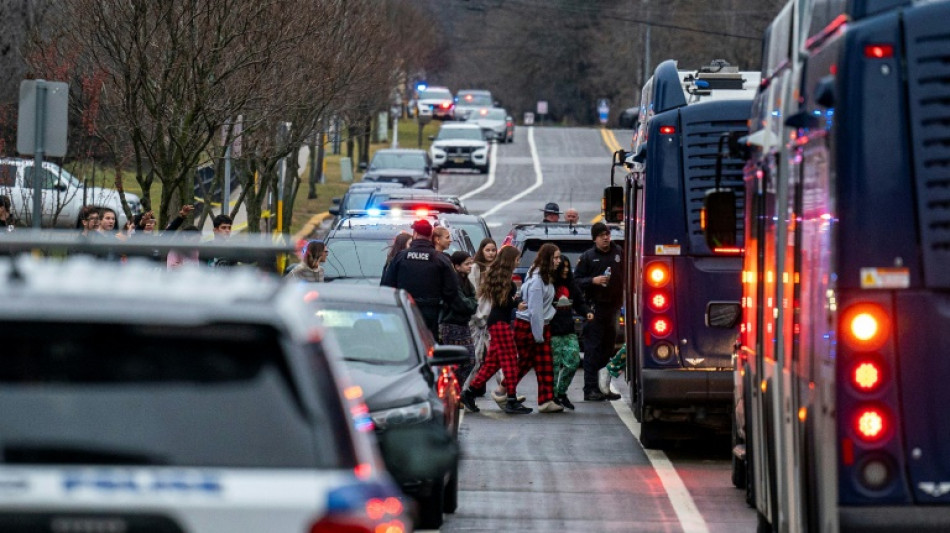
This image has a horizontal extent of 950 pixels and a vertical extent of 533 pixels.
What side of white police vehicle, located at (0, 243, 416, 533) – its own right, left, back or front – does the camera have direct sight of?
back

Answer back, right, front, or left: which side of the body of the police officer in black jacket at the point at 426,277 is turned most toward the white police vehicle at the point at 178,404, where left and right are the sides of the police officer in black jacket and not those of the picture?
back

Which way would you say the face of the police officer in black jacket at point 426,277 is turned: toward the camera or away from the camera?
away from the camera

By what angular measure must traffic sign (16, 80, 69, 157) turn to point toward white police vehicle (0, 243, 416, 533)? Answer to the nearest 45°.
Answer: approximately 180°

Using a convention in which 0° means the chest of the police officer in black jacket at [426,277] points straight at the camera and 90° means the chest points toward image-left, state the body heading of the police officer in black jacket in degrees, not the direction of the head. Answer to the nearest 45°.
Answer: approximately 180°

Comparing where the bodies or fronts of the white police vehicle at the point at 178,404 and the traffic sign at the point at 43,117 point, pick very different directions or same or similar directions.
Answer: same or similar directions

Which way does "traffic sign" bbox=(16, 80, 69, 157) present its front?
away from the camera
